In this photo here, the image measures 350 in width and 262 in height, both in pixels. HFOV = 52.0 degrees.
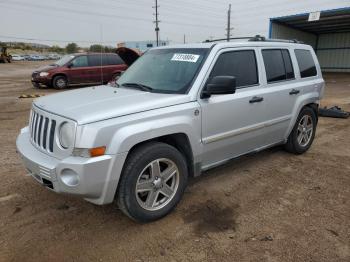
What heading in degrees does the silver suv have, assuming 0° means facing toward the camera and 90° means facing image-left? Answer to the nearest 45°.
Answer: approximately 45°

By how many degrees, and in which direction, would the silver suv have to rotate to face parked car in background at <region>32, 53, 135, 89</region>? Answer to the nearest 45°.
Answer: approximately 135° to its right
